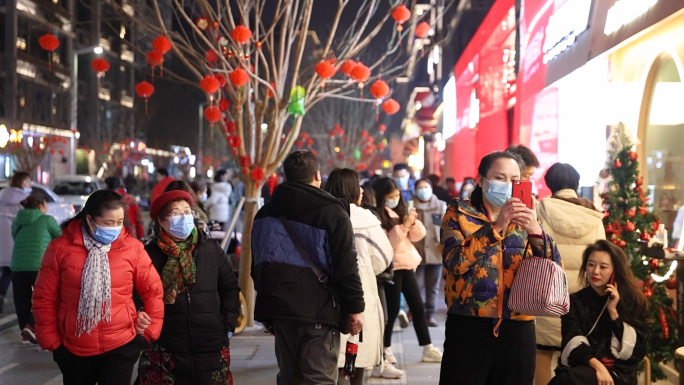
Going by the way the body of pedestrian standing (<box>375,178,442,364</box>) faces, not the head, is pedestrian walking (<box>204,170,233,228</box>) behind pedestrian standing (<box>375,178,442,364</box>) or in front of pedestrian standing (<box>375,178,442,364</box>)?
behind

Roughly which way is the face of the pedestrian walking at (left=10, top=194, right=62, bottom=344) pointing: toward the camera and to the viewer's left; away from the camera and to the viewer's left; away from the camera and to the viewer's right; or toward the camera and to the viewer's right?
away from the camera and to the viewer's right

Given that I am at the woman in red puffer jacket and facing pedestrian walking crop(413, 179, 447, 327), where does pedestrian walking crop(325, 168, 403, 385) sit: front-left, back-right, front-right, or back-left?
front-right

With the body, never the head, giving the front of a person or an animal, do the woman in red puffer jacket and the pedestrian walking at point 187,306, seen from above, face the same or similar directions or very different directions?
same or similar directions

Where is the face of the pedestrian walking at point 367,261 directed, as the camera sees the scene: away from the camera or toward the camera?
away from the camera

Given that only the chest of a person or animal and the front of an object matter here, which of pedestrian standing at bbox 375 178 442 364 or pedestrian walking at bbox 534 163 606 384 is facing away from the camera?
pedestrian walking at bbox 534 163 606 384

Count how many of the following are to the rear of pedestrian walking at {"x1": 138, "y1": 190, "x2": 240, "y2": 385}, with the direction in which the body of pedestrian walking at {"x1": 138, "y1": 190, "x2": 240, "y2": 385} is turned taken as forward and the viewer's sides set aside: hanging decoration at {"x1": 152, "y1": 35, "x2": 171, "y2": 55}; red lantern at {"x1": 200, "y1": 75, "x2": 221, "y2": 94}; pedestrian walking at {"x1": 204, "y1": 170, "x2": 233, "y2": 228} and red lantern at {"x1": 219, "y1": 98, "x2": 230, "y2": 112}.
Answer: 4

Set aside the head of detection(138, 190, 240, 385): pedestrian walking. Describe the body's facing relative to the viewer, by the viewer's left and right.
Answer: facing the viewer

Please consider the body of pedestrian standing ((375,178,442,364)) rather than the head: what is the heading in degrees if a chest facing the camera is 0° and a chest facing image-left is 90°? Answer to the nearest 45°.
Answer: approximately 315°

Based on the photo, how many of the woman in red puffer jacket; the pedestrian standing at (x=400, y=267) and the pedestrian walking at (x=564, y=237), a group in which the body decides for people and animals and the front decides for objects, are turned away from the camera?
1
